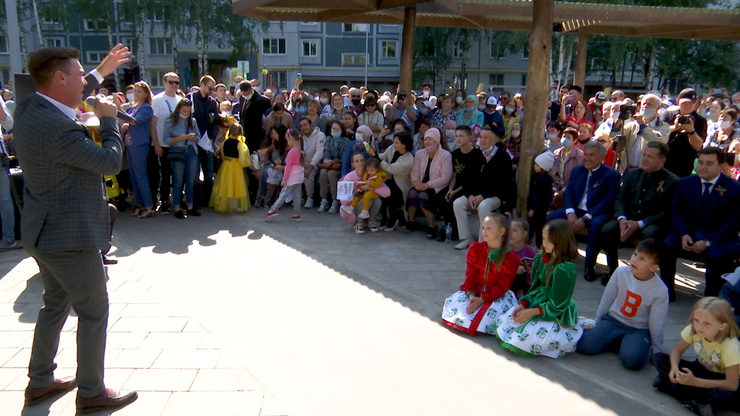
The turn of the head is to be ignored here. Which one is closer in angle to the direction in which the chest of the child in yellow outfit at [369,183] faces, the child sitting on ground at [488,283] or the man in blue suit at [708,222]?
the child sitting on ground

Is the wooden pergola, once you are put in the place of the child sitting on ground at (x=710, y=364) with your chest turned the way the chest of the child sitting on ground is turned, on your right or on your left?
on your right

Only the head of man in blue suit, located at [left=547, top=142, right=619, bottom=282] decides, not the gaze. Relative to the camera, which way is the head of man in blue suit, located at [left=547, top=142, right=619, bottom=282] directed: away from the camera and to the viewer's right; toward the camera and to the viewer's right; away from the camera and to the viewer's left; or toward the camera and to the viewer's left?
toward the camera and to the viewer's left

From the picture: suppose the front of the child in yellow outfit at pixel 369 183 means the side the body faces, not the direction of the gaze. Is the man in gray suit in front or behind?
in front

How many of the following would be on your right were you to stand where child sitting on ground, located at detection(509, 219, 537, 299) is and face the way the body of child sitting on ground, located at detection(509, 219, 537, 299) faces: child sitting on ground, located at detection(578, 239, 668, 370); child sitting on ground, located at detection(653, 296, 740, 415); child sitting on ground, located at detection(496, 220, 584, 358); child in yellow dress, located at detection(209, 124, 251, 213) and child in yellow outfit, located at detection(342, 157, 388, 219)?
2

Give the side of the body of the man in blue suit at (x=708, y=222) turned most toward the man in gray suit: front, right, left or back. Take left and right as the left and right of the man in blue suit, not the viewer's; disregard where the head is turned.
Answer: front

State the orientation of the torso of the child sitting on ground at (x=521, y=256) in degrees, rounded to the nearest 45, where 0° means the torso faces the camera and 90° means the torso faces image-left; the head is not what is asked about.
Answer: approximately 45°

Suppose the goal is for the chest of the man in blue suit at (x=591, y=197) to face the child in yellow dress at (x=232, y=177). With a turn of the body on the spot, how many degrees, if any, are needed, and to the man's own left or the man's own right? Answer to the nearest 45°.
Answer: approximately 45° to the man's own right

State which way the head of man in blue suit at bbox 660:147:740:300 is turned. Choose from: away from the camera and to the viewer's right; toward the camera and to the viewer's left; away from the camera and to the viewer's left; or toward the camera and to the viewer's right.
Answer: toward the camera and to the viewer's left
